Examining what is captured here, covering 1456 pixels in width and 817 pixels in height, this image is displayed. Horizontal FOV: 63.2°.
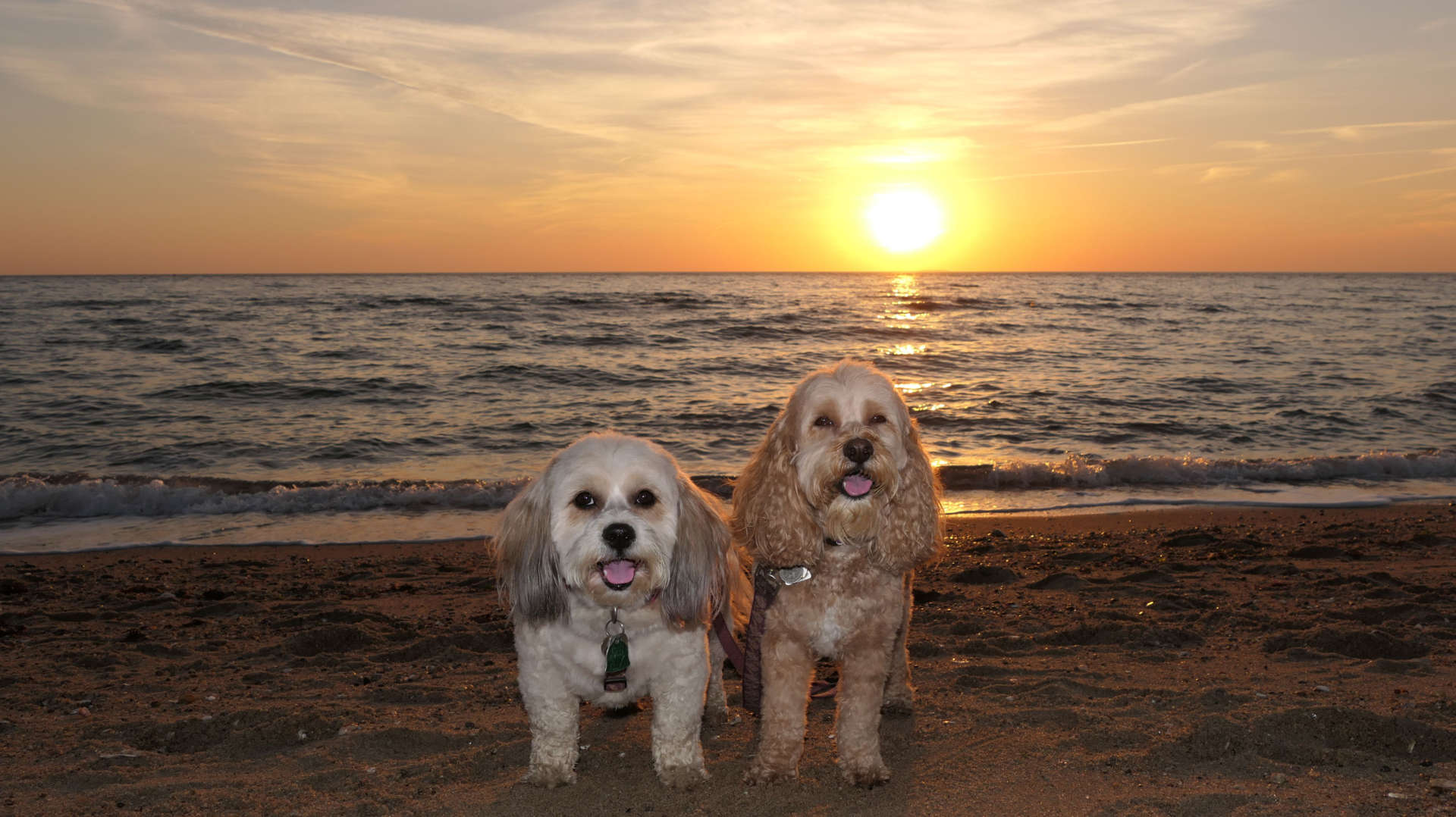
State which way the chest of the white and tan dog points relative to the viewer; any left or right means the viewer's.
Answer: facing the viewer
